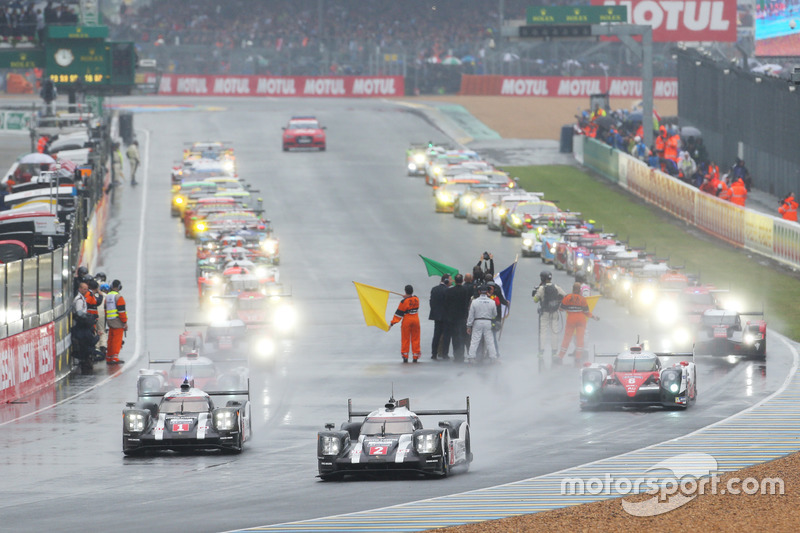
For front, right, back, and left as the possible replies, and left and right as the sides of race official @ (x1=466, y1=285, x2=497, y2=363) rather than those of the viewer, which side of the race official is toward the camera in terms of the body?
back

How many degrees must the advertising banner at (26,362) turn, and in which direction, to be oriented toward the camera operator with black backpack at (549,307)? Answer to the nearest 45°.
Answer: approximately 45° to its left

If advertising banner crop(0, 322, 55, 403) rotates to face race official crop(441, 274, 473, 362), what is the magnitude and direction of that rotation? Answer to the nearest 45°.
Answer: approximately 45° to its left

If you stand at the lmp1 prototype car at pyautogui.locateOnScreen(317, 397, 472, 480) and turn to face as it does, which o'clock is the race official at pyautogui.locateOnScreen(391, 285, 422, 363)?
The race official is roughly at 6 o'clock from the lmp1 prototype car.

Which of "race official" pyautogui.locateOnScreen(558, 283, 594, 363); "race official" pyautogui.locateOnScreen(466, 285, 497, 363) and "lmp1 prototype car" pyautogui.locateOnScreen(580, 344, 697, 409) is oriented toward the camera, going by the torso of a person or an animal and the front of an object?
the lmp1 prototype car

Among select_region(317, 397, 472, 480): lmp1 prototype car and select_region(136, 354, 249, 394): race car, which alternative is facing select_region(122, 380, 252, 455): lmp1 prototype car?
the race car

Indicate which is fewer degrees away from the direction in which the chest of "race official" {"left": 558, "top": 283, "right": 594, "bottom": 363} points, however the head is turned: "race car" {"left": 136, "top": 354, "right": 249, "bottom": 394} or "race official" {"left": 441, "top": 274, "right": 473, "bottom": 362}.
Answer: the race official

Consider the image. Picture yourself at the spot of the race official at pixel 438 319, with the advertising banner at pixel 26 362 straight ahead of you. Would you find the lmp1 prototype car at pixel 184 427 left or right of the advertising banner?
left

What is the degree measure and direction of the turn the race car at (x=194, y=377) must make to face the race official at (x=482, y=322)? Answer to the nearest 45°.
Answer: approximately 135° to its left

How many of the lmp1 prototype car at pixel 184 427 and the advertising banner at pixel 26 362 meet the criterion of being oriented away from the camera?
0
